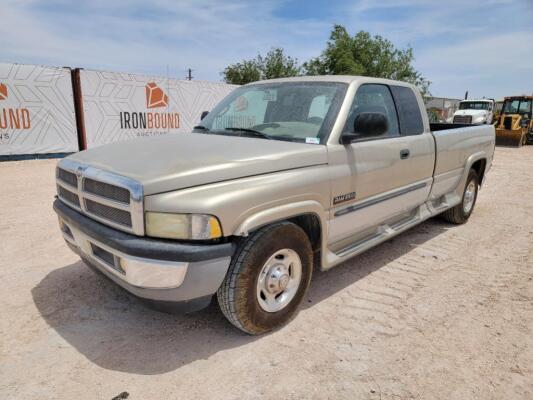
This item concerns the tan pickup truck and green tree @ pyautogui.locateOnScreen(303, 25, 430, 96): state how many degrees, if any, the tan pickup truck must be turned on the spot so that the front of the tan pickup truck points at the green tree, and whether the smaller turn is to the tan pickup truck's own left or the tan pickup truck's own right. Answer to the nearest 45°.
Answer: approximately 135° to the tan pickup truck's own right

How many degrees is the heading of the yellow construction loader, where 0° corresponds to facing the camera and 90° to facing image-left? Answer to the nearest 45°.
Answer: approximately 45°

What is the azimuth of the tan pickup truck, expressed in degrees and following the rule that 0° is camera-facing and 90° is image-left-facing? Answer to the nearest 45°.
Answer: approximately 45°

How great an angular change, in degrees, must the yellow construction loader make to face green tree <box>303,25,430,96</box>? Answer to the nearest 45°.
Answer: approximately 90° to its right

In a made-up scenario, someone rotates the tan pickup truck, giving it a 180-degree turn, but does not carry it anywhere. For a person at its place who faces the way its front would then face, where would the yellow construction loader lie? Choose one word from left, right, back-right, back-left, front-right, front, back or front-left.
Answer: front
